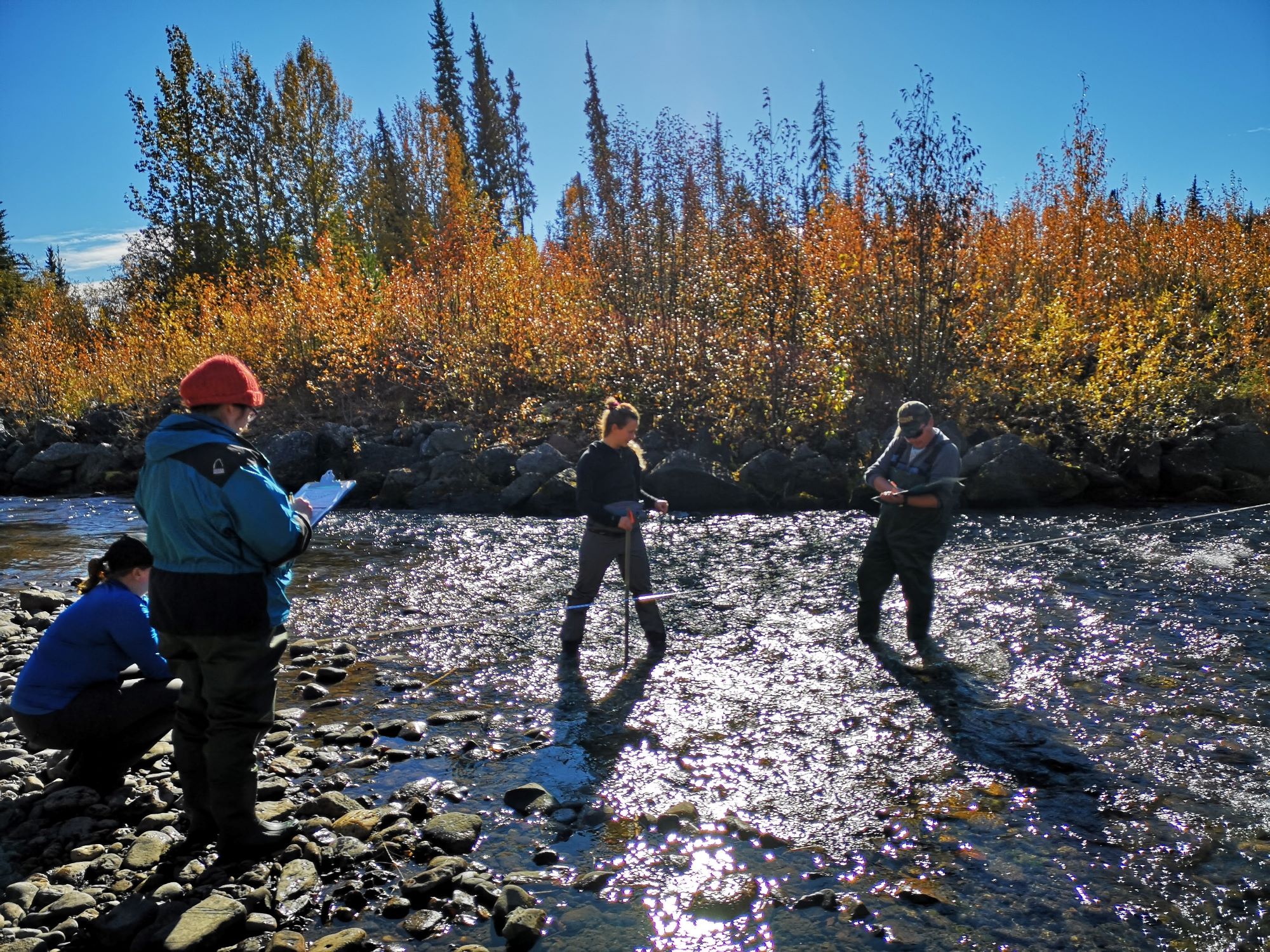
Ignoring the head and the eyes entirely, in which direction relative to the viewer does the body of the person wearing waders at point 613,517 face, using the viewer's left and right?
facing the viewer and to the right of the viewer

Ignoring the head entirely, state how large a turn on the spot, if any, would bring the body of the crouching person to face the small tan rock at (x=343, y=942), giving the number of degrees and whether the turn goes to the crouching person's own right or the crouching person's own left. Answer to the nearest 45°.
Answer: approximately 90° to the crouching person's own right

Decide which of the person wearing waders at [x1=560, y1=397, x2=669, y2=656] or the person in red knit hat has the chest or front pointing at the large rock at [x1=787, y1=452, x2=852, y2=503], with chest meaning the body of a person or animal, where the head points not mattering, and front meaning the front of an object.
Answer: the person in red knit hat

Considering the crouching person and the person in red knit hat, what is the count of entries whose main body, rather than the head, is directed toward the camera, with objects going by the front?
0

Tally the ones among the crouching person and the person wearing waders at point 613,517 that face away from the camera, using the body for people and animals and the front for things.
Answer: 0

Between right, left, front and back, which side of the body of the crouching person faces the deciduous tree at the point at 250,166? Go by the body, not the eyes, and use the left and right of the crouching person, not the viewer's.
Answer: left

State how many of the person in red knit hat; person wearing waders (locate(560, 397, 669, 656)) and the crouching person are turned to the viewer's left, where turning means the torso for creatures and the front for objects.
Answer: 0

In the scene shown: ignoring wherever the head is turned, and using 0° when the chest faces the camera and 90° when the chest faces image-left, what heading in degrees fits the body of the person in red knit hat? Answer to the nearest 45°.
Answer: approximately 225°

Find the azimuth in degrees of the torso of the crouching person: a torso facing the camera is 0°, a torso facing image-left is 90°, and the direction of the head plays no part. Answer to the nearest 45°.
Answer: approximately 270°
